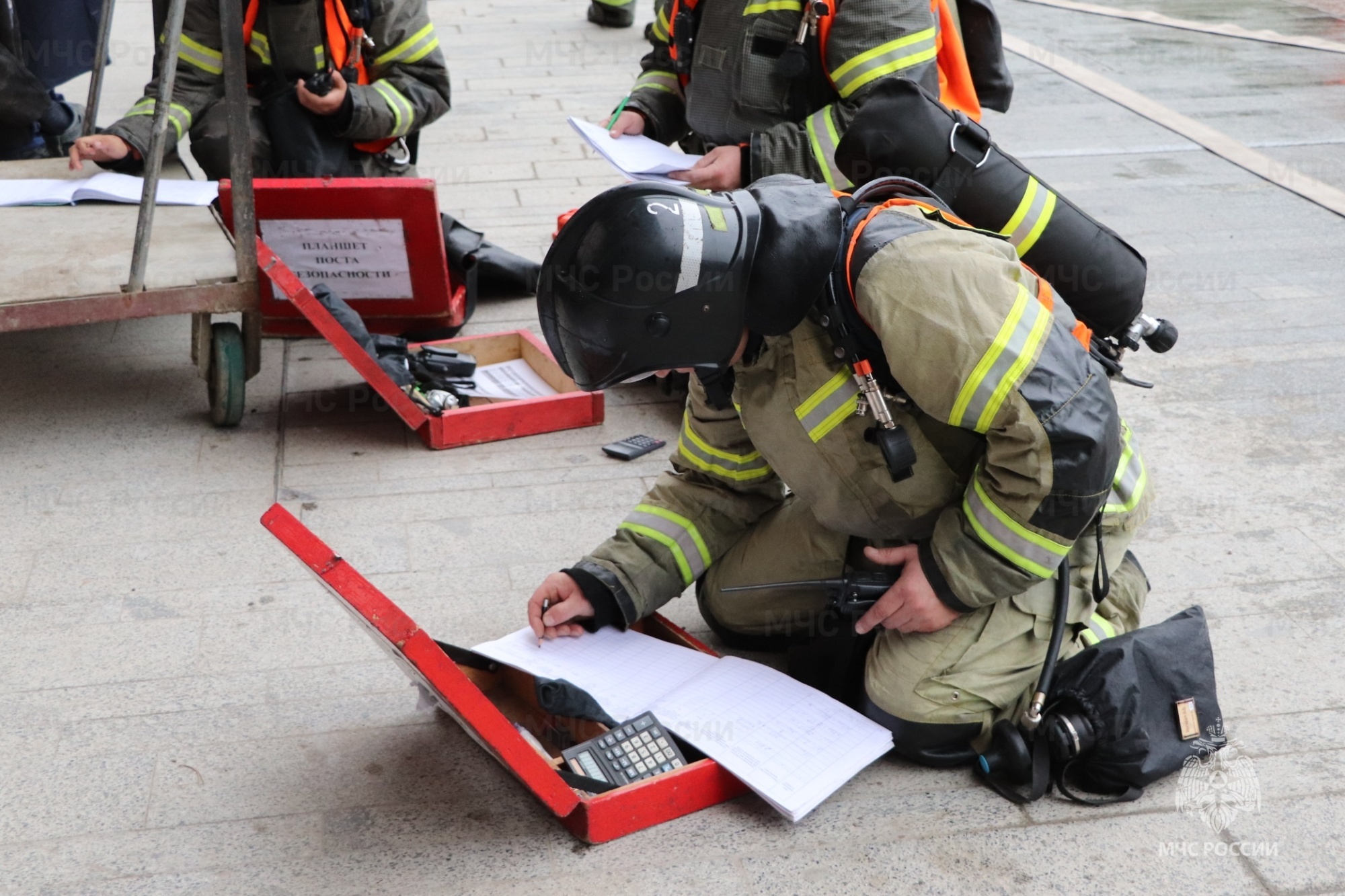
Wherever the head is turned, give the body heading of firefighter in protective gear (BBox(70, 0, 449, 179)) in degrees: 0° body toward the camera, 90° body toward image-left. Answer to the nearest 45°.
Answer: approximately 45°

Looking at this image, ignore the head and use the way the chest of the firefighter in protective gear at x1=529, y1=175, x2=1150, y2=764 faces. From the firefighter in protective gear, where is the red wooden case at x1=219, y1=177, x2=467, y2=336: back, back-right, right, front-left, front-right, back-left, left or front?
right

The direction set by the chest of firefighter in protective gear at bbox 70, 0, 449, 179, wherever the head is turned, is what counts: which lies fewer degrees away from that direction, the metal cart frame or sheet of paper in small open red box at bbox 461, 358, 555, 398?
the metal cart frame

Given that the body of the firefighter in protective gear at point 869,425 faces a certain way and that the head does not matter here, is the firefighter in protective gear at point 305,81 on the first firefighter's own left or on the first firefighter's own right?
on the first firefighter's own right

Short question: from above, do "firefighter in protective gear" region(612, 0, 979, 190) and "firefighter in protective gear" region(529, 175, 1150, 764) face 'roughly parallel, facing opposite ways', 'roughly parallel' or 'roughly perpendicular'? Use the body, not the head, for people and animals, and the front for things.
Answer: roughly parallel

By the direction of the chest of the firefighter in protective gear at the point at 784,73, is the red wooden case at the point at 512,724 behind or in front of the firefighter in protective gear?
in front

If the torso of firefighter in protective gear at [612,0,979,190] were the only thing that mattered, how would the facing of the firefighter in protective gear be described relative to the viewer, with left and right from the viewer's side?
facing the viewer and to the left of the viewer

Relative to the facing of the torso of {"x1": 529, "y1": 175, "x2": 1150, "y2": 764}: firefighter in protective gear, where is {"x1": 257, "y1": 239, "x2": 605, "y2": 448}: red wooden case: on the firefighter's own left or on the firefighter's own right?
on the firefighter's own right

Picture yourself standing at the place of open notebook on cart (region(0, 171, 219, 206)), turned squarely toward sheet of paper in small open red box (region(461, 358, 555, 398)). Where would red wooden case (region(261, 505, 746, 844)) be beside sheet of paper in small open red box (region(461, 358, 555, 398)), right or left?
right

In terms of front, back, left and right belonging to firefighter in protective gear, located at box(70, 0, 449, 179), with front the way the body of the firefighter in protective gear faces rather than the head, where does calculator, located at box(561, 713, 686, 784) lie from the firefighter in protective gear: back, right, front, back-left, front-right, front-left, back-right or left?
front-left

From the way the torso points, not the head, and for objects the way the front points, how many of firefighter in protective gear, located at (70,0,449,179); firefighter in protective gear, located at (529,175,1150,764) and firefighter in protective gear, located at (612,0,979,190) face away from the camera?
0

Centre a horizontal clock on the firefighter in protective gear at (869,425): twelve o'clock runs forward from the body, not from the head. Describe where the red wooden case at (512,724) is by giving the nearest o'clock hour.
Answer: The red wooden case is roughly at 12 o'clock from the firefighter in protective gear.

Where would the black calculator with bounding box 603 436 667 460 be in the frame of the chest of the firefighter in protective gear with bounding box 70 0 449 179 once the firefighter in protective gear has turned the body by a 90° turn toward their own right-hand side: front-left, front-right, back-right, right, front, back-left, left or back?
back
